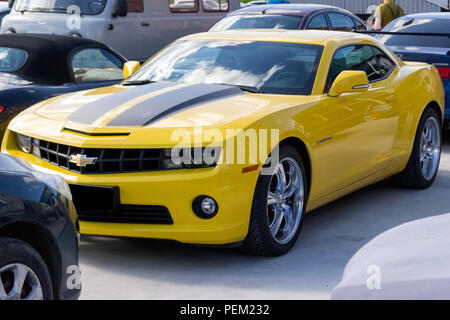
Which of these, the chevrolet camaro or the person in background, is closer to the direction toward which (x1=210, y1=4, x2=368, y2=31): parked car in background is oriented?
the chevrolet camaro

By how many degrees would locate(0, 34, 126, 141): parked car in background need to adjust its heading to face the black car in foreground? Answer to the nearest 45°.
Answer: approximately 135° to its right

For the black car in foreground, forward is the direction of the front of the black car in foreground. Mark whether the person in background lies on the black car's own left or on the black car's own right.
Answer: on the black car's own left

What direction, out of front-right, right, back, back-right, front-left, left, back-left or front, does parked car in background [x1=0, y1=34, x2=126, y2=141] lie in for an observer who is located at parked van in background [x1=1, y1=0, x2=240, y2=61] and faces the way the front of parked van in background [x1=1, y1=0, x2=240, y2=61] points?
front-left

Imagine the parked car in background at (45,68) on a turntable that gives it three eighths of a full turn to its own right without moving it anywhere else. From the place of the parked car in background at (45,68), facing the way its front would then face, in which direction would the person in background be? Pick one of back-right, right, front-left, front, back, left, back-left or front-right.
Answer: back-left

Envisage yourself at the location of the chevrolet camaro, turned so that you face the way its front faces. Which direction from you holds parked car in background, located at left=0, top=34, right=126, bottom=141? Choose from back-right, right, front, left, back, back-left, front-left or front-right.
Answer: right

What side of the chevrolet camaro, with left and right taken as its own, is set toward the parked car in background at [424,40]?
back

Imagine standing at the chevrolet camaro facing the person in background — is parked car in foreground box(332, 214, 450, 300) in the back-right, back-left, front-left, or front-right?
back-right
